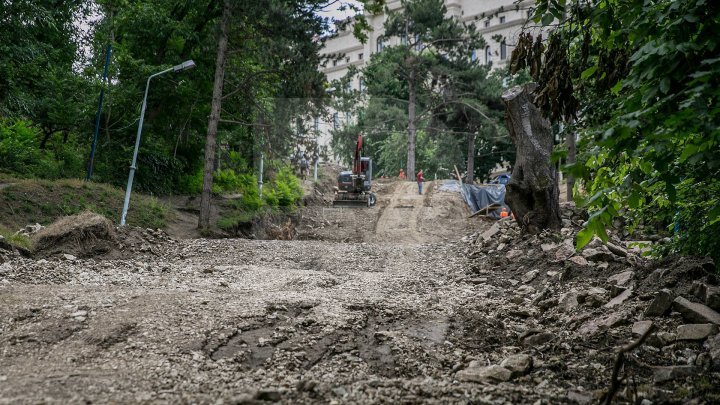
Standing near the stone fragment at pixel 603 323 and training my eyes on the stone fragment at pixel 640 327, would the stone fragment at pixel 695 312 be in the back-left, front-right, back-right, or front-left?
front-left

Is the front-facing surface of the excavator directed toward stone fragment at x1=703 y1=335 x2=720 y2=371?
yes

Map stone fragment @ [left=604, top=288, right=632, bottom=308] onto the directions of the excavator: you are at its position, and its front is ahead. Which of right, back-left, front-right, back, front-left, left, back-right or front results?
front

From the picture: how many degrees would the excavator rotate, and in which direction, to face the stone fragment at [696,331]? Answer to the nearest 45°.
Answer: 0° — it already faces it

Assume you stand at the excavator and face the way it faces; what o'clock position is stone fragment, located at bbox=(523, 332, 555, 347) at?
The stone fragment is roughly at 12 o'clock from the excavator.

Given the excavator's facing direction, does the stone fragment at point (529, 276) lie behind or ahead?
ahead

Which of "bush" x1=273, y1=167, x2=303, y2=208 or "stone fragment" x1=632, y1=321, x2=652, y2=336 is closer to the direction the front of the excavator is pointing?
the stone fragment

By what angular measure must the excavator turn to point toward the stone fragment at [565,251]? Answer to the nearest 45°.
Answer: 0° — it already faces it

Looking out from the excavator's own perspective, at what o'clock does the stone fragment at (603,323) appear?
The stone fragment is roughly at 12 o'clock from the excavator.

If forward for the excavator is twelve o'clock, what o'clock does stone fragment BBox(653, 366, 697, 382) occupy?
The stone fragment is roughly at 12 o'clock from the excavator.

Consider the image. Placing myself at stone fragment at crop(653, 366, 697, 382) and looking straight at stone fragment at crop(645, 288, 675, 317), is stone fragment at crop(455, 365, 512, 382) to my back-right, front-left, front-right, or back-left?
back-left

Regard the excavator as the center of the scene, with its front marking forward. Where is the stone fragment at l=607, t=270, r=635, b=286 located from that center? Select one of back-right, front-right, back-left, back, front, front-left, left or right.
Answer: front

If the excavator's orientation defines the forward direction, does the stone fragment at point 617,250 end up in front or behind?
in front

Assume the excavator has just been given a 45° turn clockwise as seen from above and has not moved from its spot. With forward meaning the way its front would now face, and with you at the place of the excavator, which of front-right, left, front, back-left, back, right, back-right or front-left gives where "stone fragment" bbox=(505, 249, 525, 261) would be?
front-left

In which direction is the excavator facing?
toward the camera

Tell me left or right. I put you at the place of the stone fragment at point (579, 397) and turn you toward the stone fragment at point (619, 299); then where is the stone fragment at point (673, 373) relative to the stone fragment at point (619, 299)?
right

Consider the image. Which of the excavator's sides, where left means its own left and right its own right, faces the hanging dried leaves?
front

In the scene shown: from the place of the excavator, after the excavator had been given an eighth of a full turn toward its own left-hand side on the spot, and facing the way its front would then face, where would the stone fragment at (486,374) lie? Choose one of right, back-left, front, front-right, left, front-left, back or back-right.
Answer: front-right
